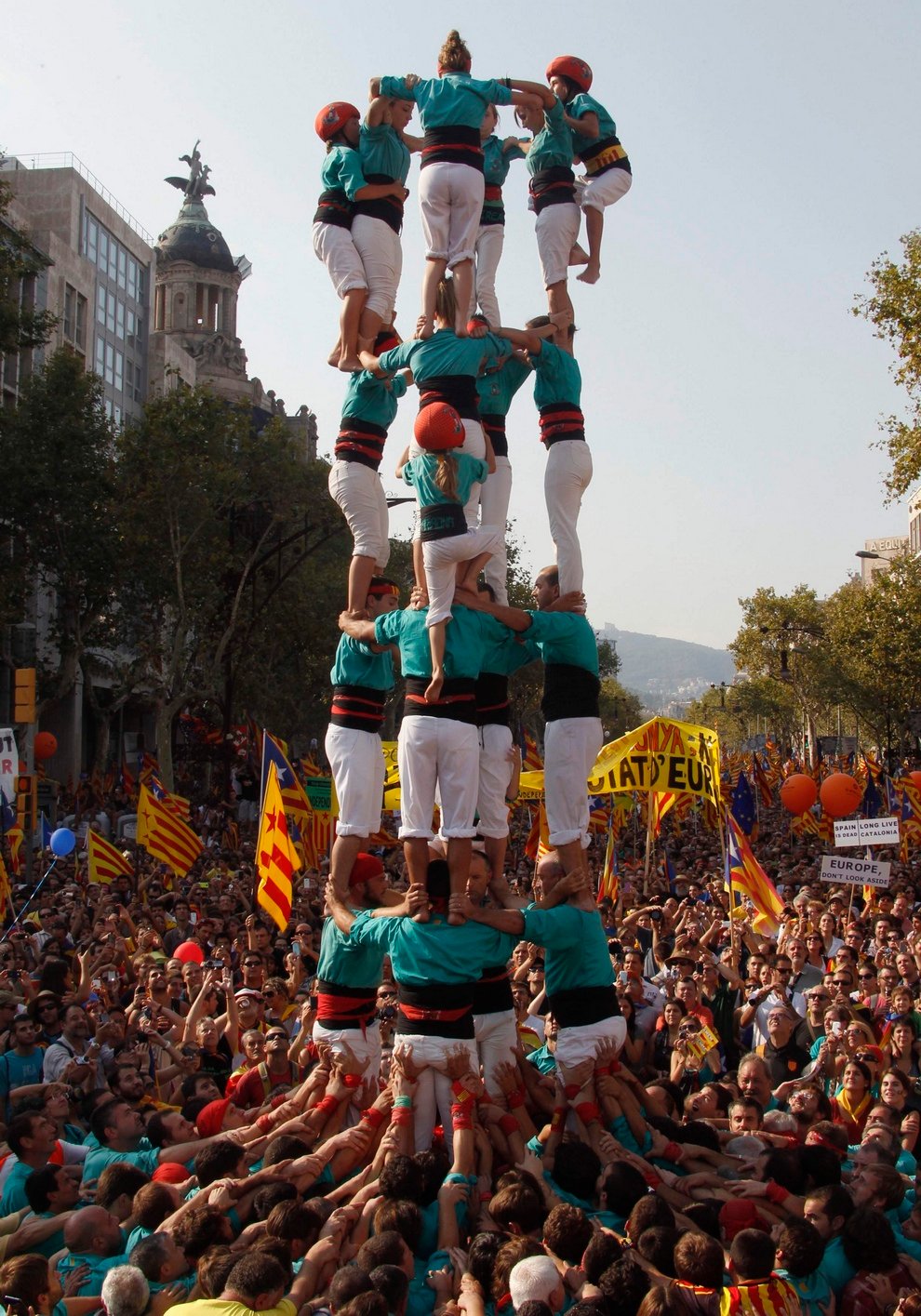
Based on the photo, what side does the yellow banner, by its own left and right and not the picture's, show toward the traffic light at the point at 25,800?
right

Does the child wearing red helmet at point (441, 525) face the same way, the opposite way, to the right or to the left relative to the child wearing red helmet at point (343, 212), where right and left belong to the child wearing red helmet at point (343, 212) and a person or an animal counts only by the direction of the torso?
to the left

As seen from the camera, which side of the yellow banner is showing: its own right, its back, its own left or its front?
front

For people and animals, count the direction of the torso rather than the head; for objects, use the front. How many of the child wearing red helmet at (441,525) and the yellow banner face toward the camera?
1

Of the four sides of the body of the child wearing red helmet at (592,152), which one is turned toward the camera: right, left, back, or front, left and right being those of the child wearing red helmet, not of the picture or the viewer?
left

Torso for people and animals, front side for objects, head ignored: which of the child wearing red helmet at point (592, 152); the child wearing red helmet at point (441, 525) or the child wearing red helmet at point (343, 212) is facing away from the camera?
the child wearing red helmet at point (441, 525)

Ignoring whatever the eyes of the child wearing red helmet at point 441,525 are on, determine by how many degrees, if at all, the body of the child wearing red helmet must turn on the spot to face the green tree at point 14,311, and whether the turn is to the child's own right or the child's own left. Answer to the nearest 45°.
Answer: approximately 45° to the child's own left

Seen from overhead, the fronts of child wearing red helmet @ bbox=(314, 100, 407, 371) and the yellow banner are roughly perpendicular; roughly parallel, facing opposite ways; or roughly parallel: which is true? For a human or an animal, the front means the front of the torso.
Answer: roughly perpendicular

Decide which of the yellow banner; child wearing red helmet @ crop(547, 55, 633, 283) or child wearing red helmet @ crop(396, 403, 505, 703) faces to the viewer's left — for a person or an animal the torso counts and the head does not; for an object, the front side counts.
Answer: child wearing red helmet @ crop(547, 55, 633, 283)

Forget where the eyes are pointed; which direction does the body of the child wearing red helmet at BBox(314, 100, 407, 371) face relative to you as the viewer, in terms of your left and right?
facing to the right of the viewer

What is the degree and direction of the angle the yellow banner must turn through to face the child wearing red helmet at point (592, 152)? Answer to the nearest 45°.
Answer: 0° — it already faces them

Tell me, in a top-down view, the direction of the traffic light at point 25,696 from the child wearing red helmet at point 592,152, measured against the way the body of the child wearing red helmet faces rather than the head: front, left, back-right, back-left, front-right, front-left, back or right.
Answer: front-right

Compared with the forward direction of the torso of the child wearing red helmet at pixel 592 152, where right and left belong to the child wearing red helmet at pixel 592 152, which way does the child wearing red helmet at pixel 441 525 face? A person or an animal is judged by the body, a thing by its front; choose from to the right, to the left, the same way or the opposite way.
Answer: to the right

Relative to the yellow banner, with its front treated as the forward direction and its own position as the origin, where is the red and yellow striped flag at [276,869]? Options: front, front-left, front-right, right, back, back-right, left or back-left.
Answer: front-right

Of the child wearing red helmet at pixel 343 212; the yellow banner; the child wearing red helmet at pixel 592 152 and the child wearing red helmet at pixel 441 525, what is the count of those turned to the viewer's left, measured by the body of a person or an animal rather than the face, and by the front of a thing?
1

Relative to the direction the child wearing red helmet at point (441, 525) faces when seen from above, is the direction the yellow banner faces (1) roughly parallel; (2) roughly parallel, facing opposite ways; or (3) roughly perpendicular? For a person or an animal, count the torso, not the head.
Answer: roughly parallel, facing opposite ways

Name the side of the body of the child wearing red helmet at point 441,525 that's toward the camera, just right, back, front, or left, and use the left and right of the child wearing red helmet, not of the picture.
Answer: back
